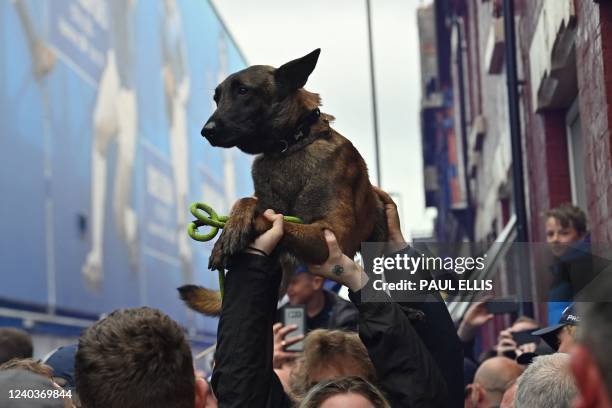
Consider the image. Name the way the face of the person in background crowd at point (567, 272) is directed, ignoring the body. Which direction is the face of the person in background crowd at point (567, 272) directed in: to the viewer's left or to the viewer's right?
to the viewer's left

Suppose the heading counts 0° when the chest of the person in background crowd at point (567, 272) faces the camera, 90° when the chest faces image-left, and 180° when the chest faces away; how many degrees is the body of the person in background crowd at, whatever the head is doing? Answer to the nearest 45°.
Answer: approximately 45°

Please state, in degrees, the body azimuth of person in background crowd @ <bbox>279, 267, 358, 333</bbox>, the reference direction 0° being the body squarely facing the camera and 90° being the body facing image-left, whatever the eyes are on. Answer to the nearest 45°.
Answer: approximately 45°

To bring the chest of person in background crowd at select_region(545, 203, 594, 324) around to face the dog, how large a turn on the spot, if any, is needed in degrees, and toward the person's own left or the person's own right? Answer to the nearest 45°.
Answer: approximately 45° to the person's own right

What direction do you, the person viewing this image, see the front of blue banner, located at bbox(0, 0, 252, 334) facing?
facing the viewer and to the right of the viewer

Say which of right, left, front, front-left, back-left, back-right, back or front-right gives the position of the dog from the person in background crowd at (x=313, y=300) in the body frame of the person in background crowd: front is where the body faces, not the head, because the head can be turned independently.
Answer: front-left

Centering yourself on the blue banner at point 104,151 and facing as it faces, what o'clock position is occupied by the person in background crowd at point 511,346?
The person in background crowd is roughly at 1 o'clock from the blue banner.

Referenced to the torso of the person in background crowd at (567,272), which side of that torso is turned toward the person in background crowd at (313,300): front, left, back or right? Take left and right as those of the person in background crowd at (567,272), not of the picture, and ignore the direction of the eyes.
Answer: right
